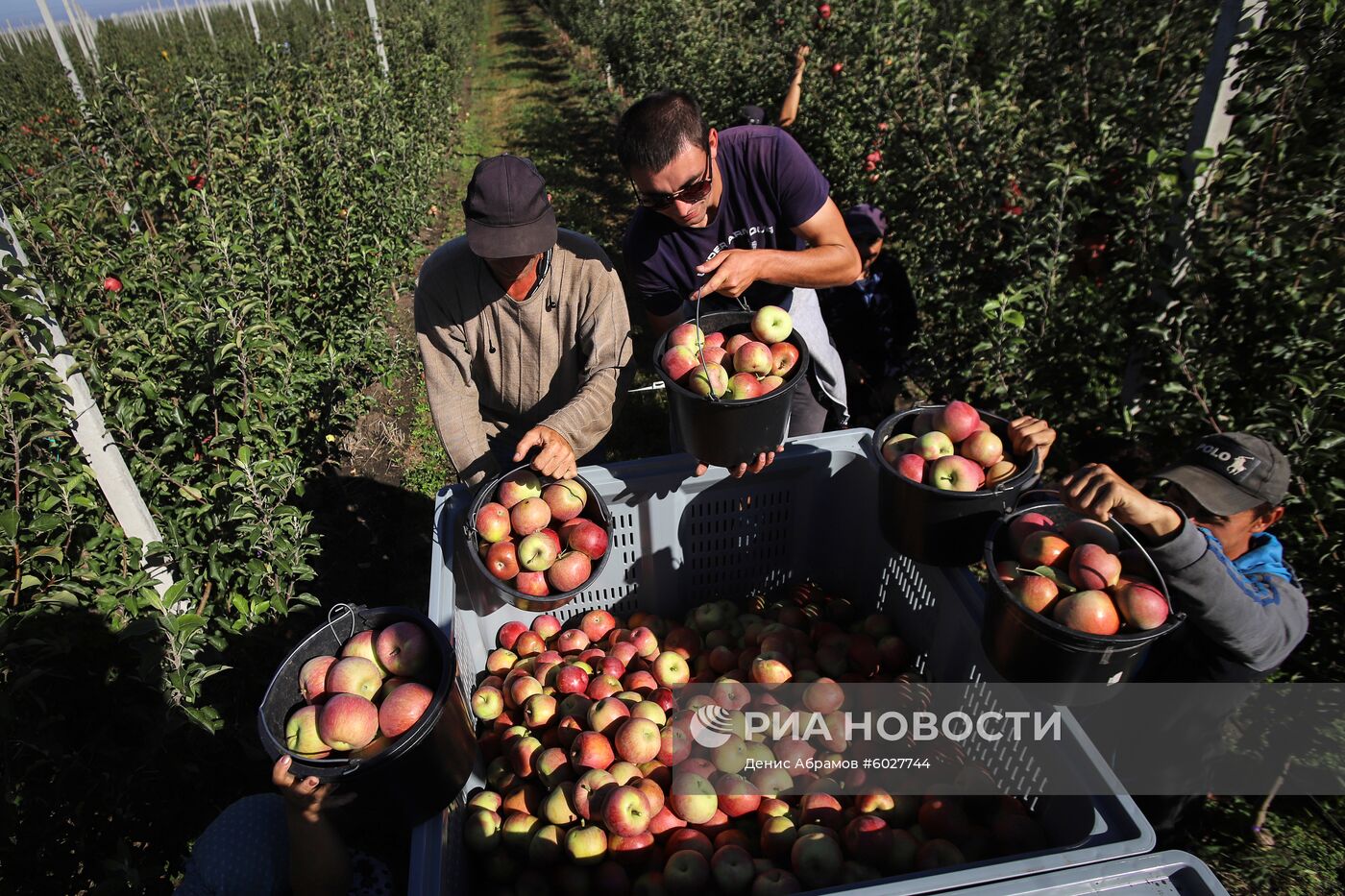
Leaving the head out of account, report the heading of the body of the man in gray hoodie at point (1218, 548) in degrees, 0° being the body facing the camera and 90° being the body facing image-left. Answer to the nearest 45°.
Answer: approximately 45°

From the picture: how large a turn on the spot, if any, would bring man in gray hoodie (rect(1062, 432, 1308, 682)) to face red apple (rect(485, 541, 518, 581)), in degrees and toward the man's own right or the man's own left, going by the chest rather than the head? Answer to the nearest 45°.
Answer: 0° — they already face it

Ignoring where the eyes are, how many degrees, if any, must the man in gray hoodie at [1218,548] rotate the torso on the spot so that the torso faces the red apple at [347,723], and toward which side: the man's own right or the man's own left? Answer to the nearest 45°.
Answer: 0° — they already face it

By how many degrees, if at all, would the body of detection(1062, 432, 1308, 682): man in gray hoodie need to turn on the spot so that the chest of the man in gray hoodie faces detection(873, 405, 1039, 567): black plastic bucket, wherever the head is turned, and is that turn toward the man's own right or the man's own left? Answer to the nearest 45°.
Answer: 0° — they already face it

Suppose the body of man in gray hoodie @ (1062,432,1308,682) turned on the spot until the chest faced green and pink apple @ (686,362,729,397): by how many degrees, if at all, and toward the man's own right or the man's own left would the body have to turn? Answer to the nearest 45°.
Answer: approximately 45° to the man's own right

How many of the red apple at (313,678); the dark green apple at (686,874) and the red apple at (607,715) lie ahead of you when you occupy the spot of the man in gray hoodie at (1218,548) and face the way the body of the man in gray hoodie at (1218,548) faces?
3

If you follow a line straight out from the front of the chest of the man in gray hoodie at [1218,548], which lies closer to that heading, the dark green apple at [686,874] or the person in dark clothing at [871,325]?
the dark green apple

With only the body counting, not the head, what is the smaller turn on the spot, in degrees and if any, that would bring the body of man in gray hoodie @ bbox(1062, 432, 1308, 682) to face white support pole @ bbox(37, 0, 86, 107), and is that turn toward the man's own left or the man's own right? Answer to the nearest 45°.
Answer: approximately 45° to the man's own right

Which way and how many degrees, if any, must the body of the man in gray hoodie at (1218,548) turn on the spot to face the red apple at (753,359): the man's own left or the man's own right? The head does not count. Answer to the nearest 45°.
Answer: approximately 45° to the man's own right

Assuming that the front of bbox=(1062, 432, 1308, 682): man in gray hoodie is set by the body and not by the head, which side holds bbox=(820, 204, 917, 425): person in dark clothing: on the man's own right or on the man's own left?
on the man's own right
